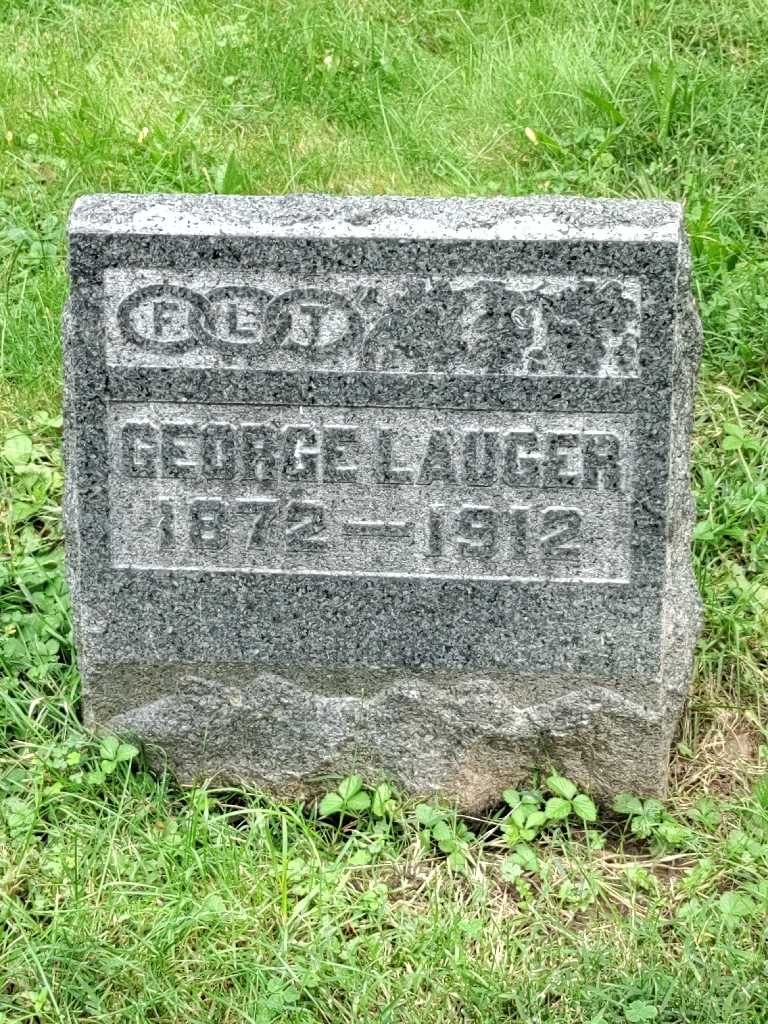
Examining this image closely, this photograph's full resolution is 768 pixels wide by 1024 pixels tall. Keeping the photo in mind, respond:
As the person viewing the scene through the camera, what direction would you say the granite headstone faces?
facing the viewer
